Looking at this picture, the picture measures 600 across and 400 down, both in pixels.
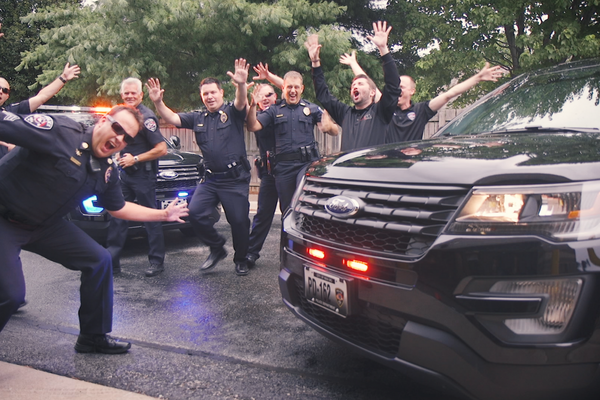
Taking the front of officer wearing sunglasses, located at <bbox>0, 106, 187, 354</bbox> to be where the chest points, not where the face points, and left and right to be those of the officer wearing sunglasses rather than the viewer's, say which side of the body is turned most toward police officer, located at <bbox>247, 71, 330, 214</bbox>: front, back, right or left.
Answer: left

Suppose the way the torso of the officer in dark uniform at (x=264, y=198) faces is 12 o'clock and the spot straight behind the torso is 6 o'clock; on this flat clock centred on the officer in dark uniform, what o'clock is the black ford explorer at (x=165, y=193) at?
The black ford explorer is roughly at 4 o'clock from the officer in dark uniform.

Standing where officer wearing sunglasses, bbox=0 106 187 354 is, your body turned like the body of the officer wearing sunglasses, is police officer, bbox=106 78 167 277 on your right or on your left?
on your left

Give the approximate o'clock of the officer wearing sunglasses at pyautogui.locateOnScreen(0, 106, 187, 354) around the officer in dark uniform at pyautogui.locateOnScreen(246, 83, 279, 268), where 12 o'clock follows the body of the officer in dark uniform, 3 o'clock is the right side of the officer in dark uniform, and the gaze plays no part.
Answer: The officer wearing sunglasses is roughly at 1 o'clock from the officer in dark uniform.

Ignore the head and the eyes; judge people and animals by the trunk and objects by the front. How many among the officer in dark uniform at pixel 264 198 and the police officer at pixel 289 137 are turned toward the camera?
2
